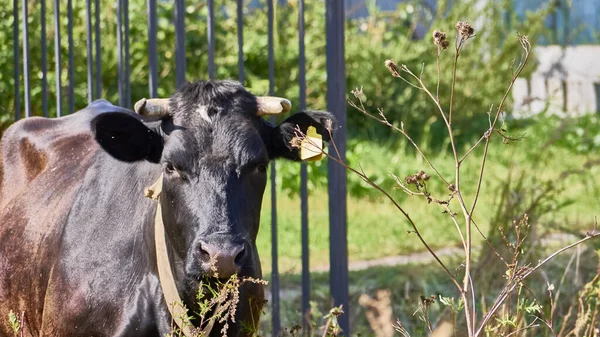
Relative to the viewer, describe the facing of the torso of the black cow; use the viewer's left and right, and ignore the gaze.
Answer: facing the viewer and to the right of the viewer
